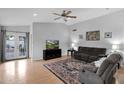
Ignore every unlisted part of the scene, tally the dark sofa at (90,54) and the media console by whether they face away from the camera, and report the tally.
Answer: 0

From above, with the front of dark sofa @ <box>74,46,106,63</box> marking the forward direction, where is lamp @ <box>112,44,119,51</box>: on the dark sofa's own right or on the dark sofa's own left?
on the dark sofa's own left

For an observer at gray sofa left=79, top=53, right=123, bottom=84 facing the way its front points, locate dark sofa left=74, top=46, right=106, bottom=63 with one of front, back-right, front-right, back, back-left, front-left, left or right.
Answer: front-right

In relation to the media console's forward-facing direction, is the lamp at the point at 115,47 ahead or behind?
ahead

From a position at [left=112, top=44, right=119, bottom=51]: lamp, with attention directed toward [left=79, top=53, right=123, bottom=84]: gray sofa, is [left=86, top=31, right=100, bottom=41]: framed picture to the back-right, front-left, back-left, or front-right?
back-right

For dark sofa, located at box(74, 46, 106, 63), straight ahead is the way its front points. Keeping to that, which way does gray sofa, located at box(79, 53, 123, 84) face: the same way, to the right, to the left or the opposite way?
to the right

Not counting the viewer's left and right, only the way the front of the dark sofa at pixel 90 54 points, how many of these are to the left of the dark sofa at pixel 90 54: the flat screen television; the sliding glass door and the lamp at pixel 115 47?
1

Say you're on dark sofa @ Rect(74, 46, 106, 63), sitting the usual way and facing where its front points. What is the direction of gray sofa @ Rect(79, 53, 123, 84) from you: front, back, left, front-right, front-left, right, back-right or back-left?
front-left

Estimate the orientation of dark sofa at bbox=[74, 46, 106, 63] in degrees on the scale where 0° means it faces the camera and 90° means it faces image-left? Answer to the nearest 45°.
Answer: approximately 45°

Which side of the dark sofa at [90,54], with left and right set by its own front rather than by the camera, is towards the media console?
right

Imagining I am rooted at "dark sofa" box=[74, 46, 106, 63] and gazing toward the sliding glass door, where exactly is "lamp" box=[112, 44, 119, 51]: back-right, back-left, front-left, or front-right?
back-left

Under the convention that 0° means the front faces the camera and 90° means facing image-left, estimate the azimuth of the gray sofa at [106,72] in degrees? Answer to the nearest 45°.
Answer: approximately 135°

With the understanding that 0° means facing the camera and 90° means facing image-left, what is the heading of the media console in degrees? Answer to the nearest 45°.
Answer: approximately 315°

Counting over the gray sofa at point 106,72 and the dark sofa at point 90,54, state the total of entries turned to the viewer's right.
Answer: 0

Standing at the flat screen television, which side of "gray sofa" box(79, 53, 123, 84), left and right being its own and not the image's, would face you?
front

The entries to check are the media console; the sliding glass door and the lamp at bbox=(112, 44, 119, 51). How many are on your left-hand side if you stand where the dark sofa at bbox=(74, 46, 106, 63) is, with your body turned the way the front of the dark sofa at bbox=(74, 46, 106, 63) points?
1
